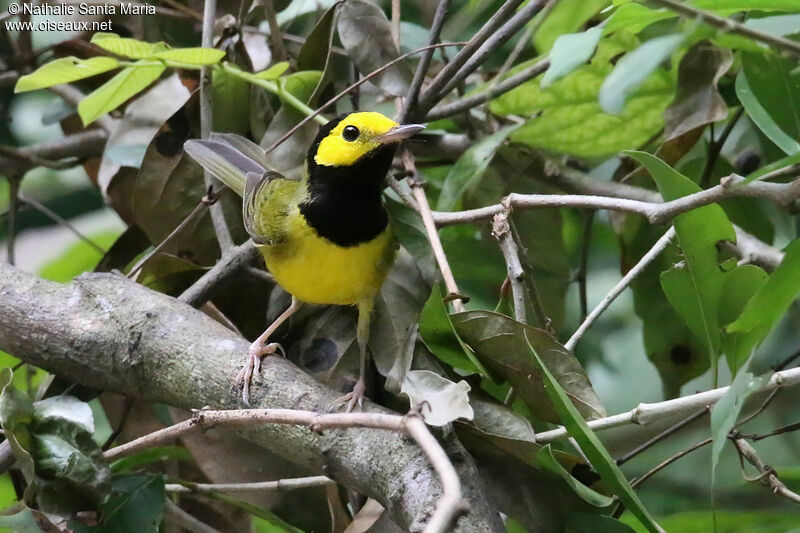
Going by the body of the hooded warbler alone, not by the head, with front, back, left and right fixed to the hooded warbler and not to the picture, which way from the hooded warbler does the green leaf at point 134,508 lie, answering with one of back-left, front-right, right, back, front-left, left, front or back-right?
right

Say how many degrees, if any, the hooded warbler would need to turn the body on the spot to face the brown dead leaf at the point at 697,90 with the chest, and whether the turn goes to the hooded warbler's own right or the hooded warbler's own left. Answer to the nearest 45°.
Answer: approximately 45° to the hooded warbler's own left

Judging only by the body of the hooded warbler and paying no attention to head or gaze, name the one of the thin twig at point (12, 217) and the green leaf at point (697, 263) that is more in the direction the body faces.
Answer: the green leaf

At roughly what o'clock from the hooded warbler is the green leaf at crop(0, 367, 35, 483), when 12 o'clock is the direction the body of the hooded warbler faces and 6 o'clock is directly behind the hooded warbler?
The green leaf is roughly at 3 o'clock from the hooded warbler.

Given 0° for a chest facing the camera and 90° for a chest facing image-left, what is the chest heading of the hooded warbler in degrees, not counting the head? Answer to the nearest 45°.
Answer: approximately 315°

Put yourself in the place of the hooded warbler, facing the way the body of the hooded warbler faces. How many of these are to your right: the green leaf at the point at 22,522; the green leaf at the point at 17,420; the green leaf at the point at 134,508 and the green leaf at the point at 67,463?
4

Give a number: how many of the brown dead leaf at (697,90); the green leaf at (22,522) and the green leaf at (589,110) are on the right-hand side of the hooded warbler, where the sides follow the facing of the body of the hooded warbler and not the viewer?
1
